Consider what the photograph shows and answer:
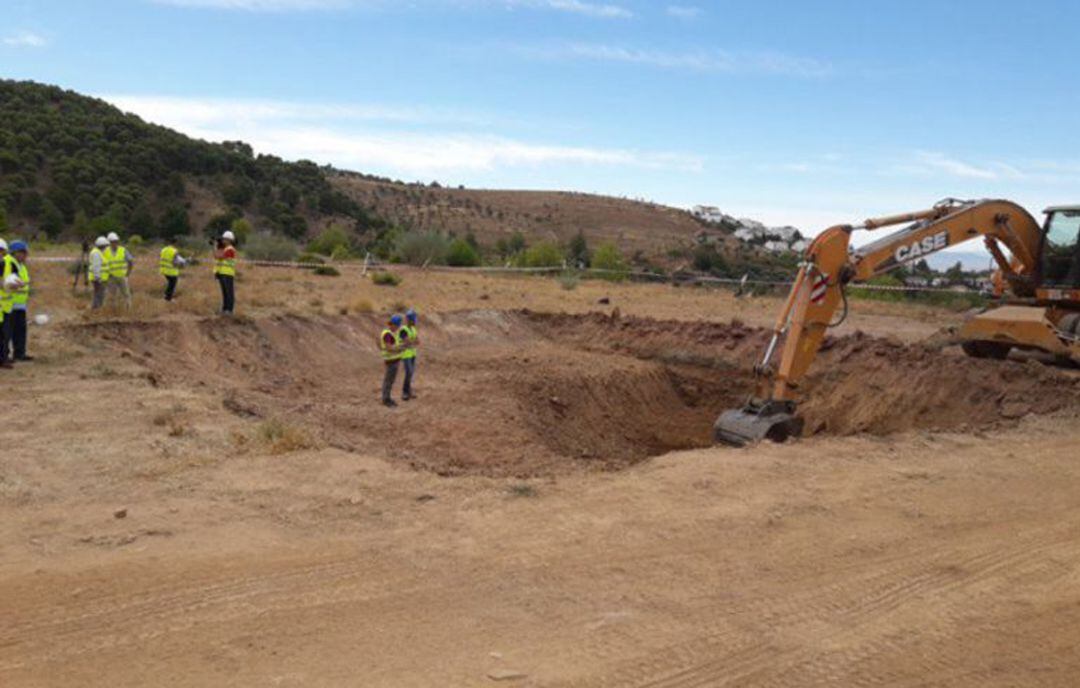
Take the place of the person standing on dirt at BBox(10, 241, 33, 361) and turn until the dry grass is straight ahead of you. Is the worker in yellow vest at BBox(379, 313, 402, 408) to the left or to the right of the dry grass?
left

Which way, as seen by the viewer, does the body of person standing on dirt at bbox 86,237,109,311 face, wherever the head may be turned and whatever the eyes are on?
to the viewer's right

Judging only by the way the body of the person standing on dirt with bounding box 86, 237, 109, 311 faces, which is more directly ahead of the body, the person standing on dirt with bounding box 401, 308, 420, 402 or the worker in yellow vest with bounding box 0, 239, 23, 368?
the person standing on dirt

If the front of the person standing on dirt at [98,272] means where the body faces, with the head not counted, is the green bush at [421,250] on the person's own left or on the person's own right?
on the person's own left
